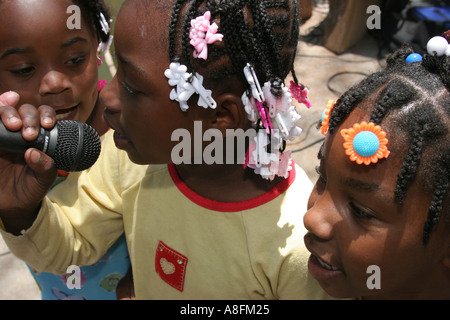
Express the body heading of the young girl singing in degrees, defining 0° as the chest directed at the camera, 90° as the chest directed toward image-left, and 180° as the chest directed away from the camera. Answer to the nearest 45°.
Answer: approximately 0°
